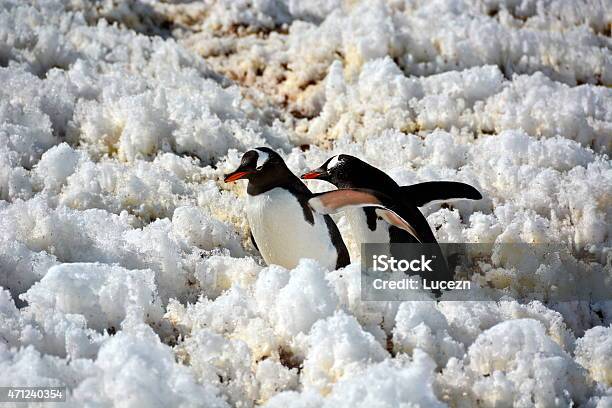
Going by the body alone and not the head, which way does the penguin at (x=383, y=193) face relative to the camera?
to the viewer's left

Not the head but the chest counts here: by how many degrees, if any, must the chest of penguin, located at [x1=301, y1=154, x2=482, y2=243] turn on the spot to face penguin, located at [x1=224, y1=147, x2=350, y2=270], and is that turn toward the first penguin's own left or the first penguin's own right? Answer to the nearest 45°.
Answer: approximately 45° to the first penguin's own left

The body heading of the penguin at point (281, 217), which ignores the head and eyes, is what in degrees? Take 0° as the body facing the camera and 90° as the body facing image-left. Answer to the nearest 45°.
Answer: approximately 45°

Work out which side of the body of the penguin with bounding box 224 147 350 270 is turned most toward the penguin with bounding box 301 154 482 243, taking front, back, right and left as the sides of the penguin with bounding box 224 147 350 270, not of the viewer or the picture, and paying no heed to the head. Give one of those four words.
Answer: back
